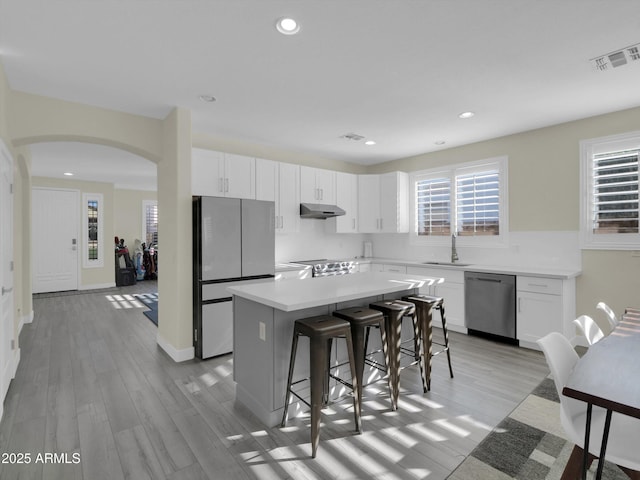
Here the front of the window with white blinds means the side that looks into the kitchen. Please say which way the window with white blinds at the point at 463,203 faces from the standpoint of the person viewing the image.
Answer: facing the viewer and to the left of the viewer

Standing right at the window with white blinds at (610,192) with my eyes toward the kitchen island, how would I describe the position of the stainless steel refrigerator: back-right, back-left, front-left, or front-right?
front-right

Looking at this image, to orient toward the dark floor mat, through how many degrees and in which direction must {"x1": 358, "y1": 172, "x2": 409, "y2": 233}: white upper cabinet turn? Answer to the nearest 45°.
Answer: approximately 45° to its right

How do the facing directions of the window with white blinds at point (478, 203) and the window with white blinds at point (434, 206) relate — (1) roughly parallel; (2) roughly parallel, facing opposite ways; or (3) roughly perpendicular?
roughly parallel

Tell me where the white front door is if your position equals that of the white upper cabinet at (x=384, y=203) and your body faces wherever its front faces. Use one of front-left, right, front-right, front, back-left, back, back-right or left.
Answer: front-right

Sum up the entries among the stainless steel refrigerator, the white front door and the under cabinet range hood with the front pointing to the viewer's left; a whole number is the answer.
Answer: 0

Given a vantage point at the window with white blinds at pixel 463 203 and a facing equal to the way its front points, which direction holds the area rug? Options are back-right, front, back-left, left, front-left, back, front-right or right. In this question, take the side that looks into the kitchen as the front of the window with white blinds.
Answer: front-left

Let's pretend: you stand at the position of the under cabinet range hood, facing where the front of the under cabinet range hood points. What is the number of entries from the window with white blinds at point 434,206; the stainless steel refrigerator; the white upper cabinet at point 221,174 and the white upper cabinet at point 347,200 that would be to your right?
2

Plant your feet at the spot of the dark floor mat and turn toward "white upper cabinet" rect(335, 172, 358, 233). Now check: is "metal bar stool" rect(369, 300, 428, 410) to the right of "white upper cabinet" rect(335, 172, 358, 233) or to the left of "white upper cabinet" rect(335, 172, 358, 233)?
right

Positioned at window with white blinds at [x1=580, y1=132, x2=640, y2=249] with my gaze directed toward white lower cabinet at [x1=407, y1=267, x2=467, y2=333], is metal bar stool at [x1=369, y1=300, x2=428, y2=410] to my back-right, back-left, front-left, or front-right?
front-left

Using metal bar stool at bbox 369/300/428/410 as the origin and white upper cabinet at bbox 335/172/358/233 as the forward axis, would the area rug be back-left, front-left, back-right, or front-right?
back-right

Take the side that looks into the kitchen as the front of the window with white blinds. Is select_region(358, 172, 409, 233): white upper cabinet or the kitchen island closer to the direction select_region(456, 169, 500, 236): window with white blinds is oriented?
the kitchen island

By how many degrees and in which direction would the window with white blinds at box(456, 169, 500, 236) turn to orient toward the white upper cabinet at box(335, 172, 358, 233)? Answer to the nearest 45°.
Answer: approximately 45° to its right
